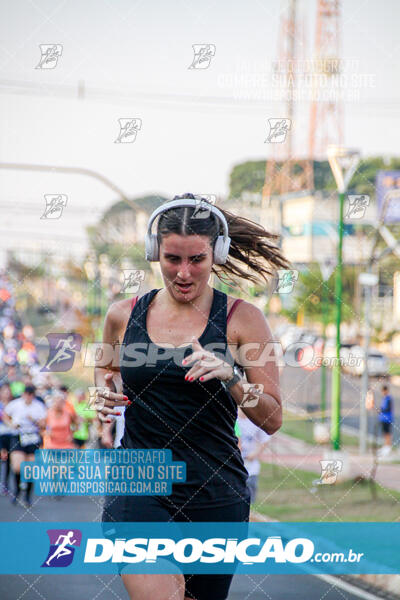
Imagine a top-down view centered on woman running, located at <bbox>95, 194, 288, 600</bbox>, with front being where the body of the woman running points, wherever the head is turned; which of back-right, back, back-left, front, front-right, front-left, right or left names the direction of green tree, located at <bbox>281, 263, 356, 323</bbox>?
back

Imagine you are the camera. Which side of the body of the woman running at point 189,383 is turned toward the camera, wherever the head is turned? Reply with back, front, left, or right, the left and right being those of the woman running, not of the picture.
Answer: front
